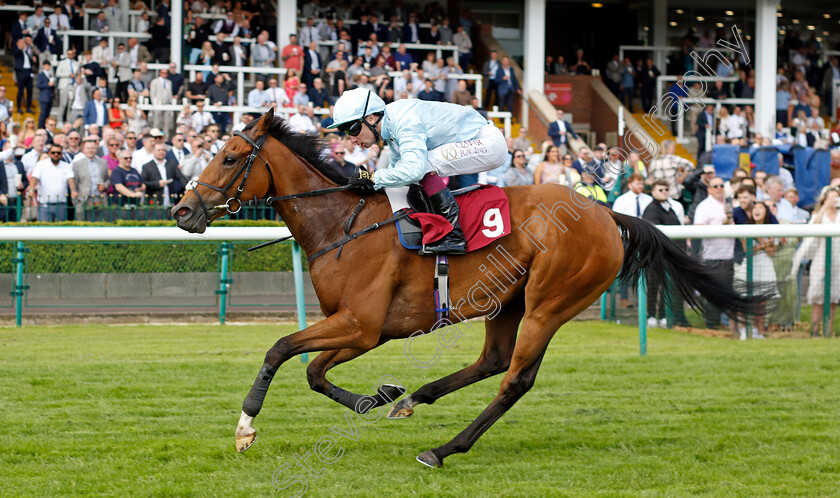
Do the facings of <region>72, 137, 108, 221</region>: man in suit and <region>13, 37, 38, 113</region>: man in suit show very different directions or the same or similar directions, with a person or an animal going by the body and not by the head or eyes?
same or similar directions

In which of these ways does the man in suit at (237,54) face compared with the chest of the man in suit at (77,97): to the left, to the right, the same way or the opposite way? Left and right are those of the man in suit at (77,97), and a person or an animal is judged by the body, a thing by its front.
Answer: the same way

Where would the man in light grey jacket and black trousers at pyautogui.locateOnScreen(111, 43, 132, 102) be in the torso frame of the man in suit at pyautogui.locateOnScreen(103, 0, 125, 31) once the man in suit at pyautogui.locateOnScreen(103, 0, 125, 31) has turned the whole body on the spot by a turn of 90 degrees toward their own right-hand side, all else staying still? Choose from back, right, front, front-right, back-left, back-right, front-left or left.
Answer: left

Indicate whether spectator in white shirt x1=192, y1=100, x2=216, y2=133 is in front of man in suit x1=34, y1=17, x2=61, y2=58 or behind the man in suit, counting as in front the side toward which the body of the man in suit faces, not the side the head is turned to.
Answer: in front

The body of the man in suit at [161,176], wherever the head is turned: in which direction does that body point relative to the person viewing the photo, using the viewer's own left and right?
facing the viewer

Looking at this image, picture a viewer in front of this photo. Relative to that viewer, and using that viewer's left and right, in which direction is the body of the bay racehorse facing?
facing to the left of the viewer

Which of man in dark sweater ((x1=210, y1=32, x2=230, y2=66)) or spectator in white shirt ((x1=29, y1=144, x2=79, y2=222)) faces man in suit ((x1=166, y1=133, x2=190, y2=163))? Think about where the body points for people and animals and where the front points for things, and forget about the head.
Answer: man in dark sweater ((x1=210, y1=32, x2=230, y2=66))

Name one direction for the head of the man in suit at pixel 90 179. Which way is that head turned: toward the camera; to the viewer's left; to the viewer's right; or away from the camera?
toward the camera

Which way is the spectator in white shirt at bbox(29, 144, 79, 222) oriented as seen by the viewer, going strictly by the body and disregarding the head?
toward the camera

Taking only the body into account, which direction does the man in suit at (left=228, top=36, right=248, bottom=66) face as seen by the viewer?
toward the camera

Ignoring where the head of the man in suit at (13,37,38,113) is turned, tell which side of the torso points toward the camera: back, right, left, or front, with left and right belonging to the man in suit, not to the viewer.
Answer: front

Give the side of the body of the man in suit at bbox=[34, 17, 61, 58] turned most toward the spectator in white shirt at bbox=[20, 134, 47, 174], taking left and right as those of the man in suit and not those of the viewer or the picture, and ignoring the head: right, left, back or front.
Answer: front

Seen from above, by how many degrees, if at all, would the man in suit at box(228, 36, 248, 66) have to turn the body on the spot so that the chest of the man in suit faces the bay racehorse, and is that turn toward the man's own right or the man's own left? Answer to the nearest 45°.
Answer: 0° — they already face it

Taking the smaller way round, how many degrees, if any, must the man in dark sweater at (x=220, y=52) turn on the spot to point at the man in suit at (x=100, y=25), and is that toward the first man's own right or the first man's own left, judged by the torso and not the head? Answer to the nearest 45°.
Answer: approximately 135° to the first man's own right

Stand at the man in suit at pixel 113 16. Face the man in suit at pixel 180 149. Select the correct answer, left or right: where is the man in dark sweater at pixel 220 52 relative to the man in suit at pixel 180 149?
left

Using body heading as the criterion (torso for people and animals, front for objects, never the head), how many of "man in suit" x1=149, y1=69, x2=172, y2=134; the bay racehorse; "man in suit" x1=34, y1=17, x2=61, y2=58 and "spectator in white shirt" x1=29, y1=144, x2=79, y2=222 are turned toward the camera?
3

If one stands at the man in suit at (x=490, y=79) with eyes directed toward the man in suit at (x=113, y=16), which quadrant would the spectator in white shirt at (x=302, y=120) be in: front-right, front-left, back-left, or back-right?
front-left
